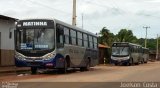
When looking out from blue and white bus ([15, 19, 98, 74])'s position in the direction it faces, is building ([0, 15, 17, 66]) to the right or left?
on its right

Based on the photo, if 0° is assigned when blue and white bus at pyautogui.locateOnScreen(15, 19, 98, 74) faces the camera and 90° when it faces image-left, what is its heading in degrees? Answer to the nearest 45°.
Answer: approximately 45°
